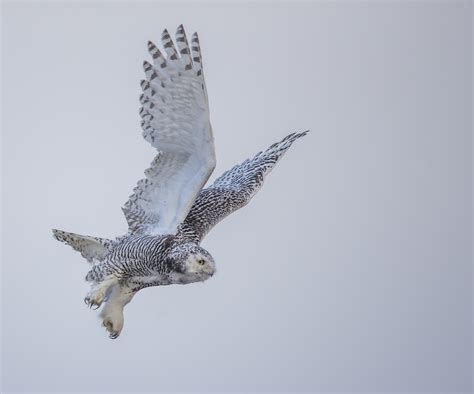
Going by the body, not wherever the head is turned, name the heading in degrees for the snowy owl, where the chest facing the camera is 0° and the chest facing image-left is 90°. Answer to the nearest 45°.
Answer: approximately 270°
